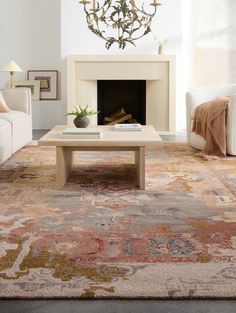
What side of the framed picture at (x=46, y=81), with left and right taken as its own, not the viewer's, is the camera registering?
front

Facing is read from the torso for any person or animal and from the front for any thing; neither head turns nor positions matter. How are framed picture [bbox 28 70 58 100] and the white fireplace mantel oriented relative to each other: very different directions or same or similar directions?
same or similar directions

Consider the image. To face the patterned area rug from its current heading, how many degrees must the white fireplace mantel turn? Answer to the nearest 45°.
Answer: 0° — it already faces it

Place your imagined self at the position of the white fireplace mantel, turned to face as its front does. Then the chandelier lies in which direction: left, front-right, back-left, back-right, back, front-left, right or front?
front

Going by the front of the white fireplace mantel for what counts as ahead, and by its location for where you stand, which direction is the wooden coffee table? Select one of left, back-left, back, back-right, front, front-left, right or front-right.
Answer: front

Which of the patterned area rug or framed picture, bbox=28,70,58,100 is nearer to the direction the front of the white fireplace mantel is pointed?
the patterned area rug

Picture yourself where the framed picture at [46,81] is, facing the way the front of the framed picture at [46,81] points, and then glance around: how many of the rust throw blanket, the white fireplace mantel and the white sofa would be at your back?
0

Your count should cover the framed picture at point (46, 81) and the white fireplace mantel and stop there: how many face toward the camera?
2

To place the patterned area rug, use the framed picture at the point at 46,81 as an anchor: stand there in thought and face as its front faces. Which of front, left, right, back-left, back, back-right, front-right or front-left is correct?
front

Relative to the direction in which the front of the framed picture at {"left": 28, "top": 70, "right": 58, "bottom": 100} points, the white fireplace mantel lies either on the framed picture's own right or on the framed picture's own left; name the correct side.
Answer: on the framed picture's own left

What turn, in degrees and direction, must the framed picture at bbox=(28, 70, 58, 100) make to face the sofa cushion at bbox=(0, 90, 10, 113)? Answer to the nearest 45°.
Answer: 0° — it already faces it

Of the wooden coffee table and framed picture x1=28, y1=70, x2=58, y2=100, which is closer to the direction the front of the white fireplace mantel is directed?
the wooden coffee table

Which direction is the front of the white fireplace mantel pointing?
toward the camera
